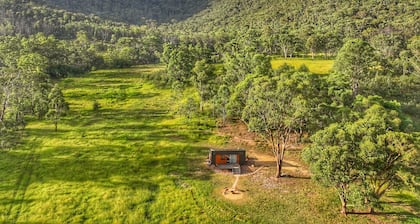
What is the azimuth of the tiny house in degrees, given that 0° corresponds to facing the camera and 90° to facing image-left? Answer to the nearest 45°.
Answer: approximately 0°

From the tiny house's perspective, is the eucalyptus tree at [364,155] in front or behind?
in front
